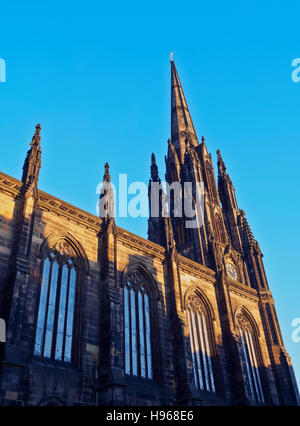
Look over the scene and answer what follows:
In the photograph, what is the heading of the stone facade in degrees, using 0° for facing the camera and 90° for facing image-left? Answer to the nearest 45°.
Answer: approximately 315°
